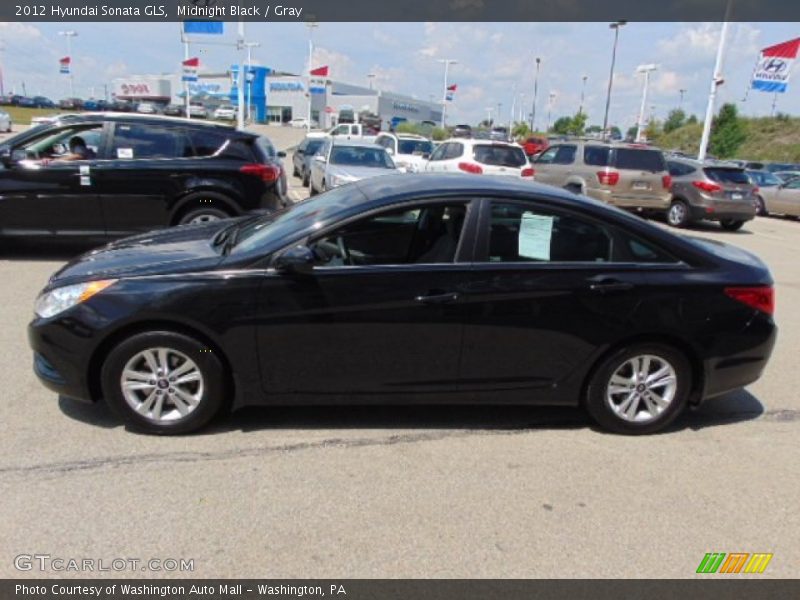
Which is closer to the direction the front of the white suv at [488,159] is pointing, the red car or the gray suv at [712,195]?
the red car

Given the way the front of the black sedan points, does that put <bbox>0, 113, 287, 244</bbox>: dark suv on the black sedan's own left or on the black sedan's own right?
on the black sedan's own right

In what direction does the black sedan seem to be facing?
to the viewer's left

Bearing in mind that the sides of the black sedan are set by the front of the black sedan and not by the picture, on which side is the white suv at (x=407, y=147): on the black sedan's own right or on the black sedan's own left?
on the black sedan's own right

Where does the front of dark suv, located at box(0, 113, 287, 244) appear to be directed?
to the viewer's left

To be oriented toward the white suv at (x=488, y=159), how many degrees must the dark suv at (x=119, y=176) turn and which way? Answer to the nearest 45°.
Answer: approximately 135° to its right

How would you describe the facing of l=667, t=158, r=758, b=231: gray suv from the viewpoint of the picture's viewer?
facing away from the viewer and to the left of the viewer

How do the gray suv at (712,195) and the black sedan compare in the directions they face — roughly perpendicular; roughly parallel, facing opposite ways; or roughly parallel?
roughly perpendicular

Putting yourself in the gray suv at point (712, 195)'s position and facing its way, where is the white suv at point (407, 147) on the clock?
The white suv is roughly at 11 o'clock from the gray suv.

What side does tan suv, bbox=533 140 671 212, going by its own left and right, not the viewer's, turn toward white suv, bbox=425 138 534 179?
left

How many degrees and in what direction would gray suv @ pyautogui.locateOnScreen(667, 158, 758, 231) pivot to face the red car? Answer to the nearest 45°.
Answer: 0° — it already faces it

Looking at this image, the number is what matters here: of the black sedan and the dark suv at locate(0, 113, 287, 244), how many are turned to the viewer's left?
2

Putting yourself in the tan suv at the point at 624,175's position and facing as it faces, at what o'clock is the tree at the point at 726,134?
The tree is roughly at 2 o'clock from the tan suv.
